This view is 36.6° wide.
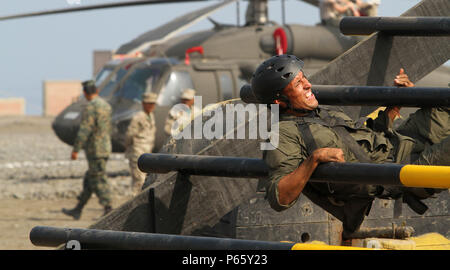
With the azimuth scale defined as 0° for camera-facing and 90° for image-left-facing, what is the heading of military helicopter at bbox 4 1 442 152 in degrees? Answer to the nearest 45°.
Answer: approximately 45°

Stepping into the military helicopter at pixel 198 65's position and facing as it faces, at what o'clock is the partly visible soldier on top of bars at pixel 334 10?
The partly visible soldier on top of bars is roughly at 8 o'clock from the military helicopter.

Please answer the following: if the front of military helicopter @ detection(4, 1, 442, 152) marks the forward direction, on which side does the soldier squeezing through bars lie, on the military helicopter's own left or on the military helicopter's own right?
on the military helicopter's own left

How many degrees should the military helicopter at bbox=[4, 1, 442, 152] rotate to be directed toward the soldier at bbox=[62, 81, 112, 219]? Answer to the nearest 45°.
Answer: approximately 45° to its left

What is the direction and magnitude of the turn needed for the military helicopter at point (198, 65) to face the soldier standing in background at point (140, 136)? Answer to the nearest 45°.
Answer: approximately 45° to its left

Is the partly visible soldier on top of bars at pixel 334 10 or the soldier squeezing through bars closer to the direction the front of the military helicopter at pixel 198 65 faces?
the soldier squeezing through bars
